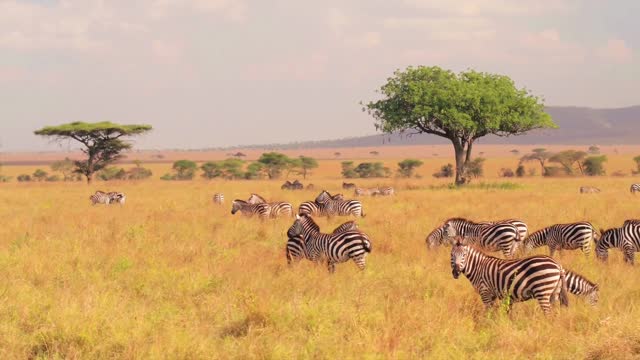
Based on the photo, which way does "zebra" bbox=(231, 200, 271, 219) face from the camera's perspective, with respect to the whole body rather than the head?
to the viewer's left

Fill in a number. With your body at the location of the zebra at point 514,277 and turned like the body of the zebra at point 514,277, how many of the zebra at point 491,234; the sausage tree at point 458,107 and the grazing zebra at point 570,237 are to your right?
3

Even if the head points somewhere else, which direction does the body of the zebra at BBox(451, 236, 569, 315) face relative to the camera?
to the viewer's left

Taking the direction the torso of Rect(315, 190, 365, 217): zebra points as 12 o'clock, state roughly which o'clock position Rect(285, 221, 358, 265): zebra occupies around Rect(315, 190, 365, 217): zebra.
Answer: Rect(285, 221, 358, 265): zebra is roughly at 9 o'clock from Rect(315, 190, 365, 217): zebra.

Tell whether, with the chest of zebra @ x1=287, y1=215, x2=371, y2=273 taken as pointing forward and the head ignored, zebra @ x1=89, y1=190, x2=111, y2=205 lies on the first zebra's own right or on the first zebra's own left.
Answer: on the first zebra's own right

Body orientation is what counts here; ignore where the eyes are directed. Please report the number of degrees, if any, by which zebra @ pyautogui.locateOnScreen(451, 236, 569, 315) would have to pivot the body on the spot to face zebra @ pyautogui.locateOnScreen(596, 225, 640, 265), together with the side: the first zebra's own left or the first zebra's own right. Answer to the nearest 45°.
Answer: approximately 135° to the first zebra's own right

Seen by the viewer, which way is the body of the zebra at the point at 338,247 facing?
to the viewer's left

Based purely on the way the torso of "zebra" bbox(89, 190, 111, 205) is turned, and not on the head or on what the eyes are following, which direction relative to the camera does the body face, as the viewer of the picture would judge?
to the viewer's left

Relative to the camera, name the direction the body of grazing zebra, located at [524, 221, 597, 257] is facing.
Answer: to the viewer's left

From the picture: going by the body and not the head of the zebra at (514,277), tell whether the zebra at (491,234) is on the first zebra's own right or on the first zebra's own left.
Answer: on the first zebra's own right

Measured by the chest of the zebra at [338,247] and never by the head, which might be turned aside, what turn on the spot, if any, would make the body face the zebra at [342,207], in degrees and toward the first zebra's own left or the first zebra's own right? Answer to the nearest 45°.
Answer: approximately 90° to the first zebra's own right
